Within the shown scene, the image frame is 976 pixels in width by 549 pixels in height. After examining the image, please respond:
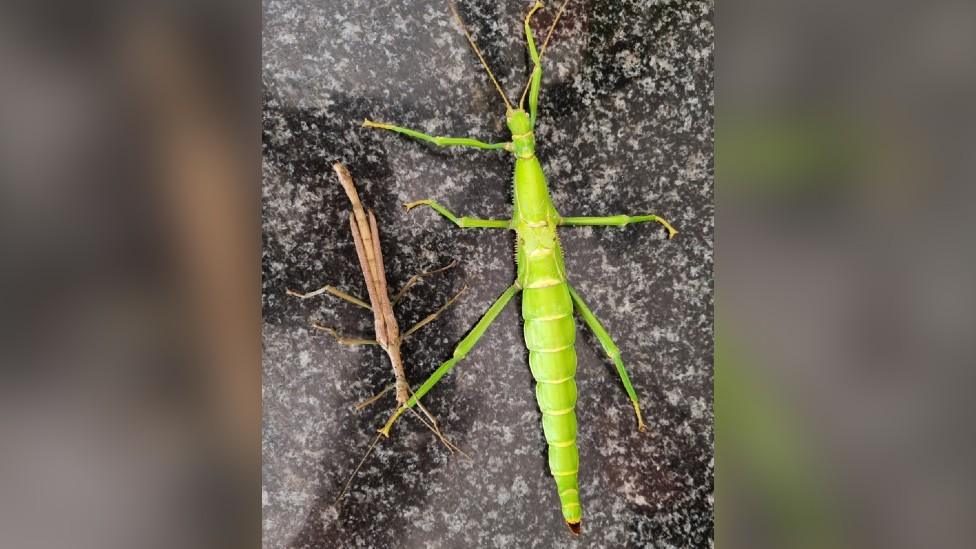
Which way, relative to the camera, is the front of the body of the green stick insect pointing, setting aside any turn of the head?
away from the camera

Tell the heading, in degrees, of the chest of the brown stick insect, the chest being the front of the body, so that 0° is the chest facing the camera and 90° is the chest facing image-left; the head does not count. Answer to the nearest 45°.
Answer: approximately 0°

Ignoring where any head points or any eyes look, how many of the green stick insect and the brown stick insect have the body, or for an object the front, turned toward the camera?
1

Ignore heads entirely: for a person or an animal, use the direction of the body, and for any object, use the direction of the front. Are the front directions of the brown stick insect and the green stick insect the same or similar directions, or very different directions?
very different directions
